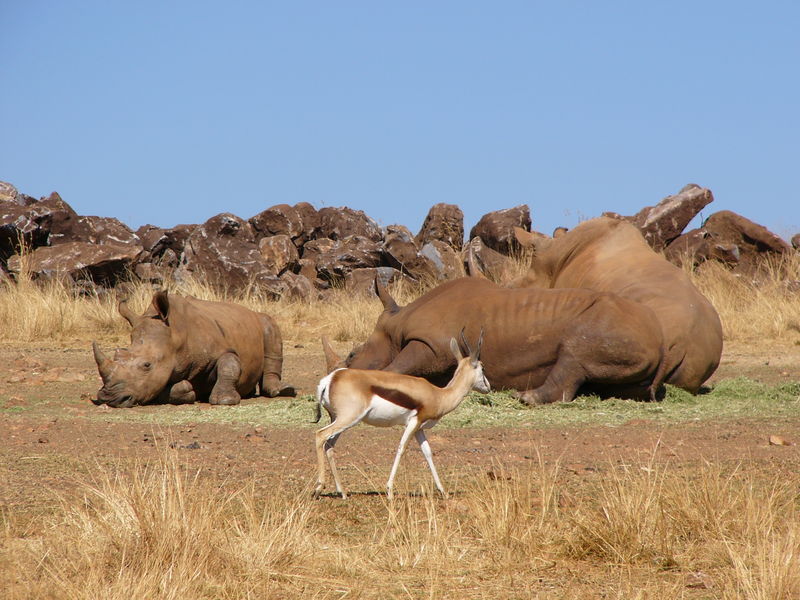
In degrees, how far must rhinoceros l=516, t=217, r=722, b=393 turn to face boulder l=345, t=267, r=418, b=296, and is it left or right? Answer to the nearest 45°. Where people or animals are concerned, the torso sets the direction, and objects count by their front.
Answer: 0° — it already faces it

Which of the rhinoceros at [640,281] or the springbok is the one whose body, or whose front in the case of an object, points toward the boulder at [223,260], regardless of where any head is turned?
the rhinoceros

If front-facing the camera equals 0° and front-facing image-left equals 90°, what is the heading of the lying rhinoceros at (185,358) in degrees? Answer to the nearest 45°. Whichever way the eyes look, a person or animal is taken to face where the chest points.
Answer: approximately 45°

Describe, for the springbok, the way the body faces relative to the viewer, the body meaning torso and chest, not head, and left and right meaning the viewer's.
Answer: facing to the right of the viewer

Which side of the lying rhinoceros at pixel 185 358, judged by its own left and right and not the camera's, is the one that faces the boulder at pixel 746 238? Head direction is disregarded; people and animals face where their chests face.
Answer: back

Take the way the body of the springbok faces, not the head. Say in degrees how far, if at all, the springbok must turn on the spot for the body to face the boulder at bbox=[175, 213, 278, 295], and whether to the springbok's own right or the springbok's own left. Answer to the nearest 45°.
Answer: approximately 90° to the springbok's own left

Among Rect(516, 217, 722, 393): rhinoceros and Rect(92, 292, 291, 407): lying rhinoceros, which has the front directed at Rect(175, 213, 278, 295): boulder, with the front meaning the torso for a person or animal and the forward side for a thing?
the rhinoceros

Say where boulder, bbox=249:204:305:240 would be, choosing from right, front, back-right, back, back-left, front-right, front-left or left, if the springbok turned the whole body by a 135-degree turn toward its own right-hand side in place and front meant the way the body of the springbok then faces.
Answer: back-right

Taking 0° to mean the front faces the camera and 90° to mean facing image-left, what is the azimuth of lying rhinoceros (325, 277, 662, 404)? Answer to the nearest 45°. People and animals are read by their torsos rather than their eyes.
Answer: approximately 90°
